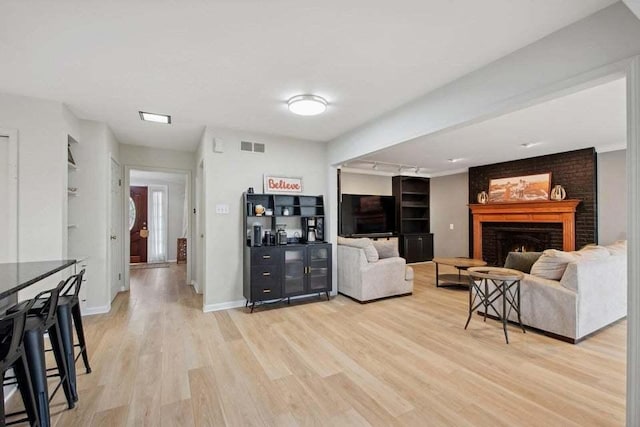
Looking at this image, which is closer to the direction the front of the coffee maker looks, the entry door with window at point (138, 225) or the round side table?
the round side table

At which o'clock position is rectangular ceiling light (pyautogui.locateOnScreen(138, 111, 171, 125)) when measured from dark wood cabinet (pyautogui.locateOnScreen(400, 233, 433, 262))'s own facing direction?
The rectangular ceiling light is roughly at 1 o'clock from the dark wood cabinet.

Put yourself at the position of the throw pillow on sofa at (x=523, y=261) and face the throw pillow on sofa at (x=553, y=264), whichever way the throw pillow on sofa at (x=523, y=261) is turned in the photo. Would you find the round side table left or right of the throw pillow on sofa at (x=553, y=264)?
right

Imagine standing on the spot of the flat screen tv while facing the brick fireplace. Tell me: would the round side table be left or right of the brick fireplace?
right

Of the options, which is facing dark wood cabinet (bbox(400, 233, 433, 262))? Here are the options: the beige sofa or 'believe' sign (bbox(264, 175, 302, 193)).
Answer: the beige sofa

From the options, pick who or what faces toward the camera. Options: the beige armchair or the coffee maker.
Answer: the coffee maker

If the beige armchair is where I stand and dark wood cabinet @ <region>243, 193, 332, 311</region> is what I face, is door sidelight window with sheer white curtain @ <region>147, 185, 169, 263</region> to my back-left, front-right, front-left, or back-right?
front-right

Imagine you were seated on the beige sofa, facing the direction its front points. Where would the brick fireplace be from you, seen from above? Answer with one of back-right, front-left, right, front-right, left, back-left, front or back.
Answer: front-right

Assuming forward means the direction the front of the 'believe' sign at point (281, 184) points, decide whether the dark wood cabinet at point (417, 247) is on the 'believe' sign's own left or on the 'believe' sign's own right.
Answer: on the 'believe' sign's own left

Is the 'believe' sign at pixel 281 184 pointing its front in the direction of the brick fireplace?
no

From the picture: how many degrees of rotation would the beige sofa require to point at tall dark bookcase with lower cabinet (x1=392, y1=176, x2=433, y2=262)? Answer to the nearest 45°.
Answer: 0° — it already faces it

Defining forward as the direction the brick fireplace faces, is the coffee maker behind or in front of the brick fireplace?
in front

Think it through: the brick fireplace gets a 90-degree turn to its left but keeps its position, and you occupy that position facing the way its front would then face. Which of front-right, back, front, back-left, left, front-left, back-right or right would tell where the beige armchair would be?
right

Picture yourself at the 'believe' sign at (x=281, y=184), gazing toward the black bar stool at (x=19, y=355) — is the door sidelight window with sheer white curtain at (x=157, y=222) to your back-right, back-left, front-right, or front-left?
back-right

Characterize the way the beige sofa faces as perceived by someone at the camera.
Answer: facing away from the viewer and to the left of the viewer

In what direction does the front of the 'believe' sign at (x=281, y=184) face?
toward the camera
